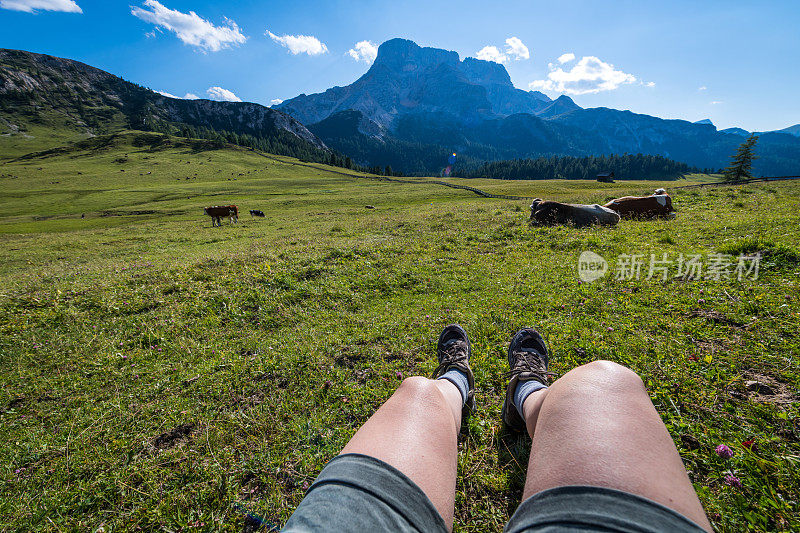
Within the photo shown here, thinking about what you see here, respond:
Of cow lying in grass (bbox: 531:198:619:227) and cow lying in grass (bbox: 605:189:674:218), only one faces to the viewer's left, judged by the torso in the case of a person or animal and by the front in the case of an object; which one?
cow lying in grass (bbox: 531:198:619:227)

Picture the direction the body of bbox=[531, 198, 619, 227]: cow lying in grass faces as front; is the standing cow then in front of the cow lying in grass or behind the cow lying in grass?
in front

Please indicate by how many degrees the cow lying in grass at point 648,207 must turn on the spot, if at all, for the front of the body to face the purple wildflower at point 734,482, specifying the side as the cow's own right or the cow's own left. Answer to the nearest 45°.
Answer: approximately 90° to the cow's own right

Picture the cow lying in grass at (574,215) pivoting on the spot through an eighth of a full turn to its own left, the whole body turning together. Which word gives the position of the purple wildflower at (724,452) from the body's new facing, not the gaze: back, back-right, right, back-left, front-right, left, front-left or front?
front-left

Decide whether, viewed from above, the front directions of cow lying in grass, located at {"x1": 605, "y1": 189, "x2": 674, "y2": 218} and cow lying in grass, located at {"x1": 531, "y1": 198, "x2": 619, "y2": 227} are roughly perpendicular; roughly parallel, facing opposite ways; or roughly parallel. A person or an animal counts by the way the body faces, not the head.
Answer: roughly parallel, facing opposite ways

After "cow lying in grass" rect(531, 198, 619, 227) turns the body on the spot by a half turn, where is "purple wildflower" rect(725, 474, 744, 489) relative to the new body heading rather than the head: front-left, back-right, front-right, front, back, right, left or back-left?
right

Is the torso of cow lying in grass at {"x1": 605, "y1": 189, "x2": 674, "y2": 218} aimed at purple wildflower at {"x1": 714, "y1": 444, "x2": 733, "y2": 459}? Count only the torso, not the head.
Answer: no

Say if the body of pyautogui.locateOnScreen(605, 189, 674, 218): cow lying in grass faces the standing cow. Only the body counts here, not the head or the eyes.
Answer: no

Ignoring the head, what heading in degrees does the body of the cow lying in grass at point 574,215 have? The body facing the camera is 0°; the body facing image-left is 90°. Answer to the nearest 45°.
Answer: approximately 90°

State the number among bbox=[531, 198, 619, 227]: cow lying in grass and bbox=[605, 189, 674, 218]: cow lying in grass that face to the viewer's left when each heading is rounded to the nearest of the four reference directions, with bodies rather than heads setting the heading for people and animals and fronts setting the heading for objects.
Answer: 1

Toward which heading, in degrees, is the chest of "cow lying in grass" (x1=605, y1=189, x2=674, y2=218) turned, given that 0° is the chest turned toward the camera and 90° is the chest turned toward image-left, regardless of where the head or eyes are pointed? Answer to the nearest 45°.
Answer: approximately 270°

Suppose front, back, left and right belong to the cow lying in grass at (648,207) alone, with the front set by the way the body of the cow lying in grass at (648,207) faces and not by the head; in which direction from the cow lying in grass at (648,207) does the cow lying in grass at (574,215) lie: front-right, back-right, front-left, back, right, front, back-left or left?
back-right

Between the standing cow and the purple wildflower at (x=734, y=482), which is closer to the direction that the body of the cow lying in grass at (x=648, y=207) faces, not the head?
the purple wildflower

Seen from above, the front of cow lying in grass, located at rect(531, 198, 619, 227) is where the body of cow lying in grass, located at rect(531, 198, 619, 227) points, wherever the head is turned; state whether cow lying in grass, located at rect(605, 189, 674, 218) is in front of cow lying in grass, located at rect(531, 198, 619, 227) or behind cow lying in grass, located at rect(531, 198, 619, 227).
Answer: behind

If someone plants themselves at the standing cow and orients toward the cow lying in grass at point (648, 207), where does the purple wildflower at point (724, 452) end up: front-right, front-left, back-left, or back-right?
front-right
